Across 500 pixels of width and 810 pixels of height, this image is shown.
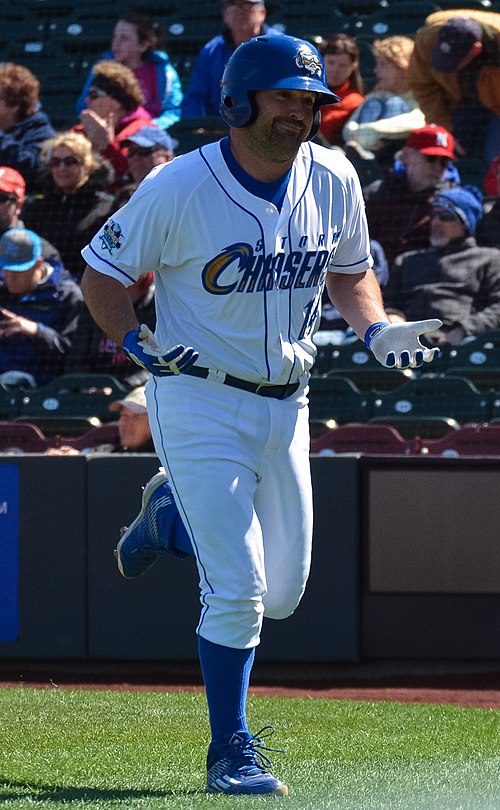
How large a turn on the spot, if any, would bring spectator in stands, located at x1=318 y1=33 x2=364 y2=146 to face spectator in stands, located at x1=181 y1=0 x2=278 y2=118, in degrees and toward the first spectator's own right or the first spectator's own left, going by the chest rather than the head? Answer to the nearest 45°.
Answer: approximately 90° to the first spectator's own right

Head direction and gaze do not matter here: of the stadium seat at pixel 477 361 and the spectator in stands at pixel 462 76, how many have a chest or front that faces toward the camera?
2

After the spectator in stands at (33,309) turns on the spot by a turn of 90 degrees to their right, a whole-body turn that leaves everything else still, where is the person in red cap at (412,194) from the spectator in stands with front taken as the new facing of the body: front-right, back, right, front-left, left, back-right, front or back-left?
back-right

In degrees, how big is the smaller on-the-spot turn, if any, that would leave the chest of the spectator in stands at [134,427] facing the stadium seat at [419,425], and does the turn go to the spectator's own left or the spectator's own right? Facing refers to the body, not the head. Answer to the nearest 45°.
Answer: approximately 135° to the spectator's own left
